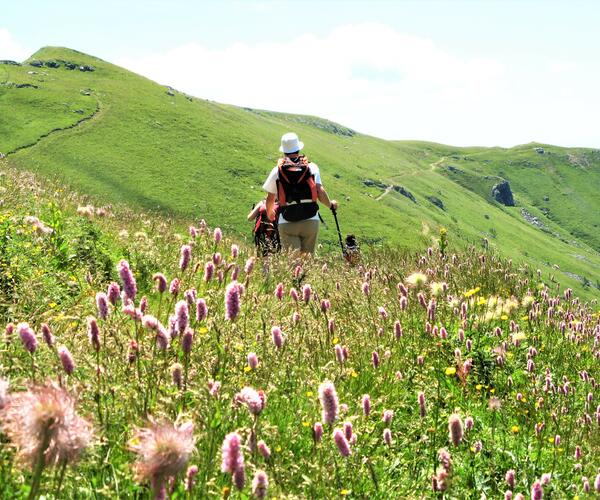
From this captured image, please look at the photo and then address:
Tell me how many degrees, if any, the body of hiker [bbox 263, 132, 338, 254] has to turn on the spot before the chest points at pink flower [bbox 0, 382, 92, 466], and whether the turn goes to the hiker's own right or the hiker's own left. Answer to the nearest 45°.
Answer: approximately 180°

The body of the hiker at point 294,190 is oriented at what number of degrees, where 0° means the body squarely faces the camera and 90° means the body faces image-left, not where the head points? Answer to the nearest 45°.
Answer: approximately 180°

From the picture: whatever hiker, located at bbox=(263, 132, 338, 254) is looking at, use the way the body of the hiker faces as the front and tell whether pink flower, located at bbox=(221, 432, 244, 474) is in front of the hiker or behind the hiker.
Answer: behind

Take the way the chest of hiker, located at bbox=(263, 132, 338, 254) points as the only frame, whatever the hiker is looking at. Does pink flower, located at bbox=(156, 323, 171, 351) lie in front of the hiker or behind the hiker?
behind

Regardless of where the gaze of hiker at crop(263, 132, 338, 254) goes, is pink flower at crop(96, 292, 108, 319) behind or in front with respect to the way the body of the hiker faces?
behind

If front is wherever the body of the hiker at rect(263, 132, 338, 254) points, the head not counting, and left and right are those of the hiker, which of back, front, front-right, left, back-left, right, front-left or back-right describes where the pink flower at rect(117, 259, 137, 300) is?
back

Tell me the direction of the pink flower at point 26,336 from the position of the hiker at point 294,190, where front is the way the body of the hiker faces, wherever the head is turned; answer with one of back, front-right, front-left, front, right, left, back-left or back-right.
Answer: back

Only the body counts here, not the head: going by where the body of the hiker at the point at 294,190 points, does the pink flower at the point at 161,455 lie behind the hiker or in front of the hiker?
behind

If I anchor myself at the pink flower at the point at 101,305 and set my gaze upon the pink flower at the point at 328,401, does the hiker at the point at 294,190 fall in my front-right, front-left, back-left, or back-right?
back-left

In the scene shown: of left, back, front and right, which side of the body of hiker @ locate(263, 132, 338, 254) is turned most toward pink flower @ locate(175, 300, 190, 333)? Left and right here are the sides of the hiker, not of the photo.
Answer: back
